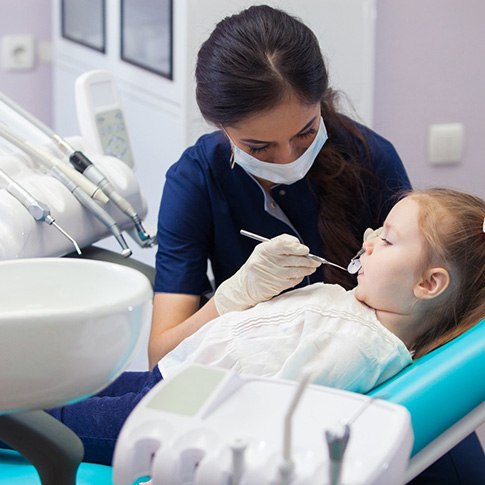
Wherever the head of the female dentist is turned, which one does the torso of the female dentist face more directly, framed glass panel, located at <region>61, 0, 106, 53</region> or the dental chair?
the dental chair

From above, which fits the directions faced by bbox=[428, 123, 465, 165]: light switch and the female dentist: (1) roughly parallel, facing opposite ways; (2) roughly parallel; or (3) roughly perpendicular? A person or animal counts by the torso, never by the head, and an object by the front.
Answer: roughly parallel

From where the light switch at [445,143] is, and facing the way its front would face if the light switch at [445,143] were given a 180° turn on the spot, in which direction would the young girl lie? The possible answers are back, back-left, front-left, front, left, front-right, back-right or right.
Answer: back

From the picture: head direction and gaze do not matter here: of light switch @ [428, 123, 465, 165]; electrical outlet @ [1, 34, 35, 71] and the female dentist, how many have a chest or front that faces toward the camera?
3

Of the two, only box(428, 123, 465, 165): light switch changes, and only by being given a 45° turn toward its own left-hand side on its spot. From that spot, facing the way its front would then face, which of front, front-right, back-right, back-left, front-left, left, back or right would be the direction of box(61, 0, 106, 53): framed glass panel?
back-right

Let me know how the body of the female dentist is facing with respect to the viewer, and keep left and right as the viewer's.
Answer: facing the viewer

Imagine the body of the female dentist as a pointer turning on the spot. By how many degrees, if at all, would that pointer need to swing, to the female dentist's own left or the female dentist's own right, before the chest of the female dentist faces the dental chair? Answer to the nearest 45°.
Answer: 0° — they already face it

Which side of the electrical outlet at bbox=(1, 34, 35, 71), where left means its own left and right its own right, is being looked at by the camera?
front

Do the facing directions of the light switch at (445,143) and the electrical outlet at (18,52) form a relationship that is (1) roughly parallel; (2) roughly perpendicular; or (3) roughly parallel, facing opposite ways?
roughly parallel

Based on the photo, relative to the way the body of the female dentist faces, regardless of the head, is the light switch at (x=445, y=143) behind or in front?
behind

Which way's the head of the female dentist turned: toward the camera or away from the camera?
toward the camera

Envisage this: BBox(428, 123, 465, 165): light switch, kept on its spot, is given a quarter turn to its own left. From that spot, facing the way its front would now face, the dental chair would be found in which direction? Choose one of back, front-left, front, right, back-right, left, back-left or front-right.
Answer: right

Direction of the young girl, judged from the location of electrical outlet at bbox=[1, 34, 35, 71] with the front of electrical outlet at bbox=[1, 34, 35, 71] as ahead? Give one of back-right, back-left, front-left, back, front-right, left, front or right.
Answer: front

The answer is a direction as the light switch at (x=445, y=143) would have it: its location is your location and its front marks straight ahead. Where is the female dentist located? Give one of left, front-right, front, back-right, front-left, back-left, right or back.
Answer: front

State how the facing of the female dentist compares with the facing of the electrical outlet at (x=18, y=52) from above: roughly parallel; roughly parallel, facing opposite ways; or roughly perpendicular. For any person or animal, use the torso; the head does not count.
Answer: roughly parallel
